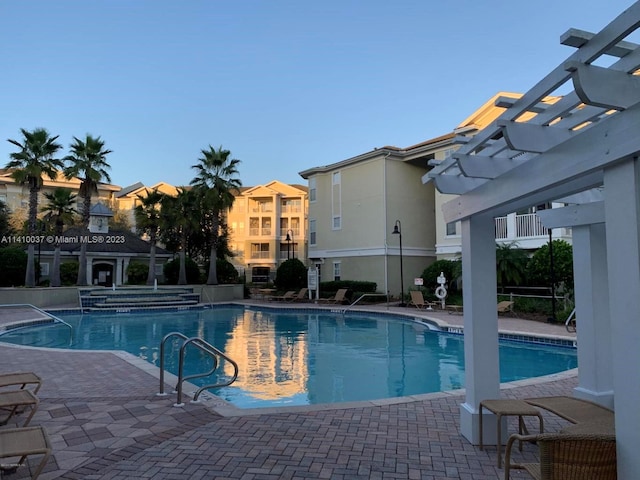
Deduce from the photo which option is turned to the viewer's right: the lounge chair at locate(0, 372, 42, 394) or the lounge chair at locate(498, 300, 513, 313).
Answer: the lounge chair at locate(0, 372, 42, 394)

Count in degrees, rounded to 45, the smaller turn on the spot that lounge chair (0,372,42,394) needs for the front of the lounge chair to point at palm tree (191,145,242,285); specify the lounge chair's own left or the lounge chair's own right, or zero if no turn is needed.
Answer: approximately 45° to the lounge chair's own left

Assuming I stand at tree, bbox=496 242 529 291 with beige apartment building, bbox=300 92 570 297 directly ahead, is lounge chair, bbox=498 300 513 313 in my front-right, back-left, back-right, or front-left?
back-left

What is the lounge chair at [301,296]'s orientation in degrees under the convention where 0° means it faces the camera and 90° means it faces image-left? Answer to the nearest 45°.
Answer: approximately 45°

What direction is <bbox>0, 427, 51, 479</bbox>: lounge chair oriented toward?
to the viewer's right

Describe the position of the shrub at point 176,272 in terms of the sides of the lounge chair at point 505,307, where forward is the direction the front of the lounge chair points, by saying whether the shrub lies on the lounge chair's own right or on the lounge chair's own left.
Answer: on the lounge chair's own right

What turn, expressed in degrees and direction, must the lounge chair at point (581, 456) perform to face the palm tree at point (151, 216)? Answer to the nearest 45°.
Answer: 0° — it already faces it

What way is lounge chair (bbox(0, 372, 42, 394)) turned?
to the viewer's right

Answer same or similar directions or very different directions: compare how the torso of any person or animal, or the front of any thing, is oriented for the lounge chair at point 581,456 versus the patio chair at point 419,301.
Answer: very different directions

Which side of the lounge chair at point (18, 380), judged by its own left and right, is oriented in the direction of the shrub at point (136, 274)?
left

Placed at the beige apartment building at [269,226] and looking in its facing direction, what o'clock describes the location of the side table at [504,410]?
The side table is roughly at 12 o'clock from the beige apartment building.

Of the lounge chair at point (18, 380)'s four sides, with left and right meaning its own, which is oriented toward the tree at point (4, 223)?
left
